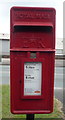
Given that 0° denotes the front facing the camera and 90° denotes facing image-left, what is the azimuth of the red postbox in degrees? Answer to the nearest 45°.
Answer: approximately 0°
